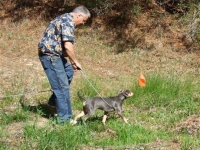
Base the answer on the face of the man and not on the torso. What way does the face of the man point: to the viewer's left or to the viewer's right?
to the viewer's right

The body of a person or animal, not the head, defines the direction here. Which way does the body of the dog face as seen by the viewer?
to the viewer's right
